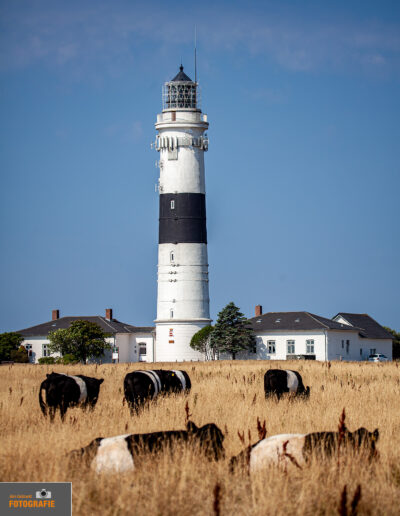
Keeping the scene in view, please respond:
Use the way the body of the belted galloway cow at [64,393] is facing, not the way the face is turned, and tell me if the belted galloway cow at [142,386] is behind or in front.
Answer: in front

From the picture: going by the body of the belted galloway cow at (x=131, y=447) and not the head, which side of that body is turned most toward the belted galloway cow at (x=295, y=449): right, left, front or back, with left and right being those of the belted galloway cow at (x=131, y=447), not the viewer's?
front

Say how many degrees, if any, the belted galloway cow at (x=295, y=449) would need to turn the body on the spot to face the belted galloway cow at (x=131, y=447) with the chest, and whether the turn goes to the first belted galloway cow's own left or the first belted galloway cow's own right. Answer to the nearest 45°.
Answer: approximately 180°

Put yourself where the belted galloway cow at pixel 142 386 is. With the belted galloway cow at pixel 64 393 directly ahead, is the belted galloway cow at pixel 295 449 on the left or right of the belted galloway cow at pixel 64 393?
left

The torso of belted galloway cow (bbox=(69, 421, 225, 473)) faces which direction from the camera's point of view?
to the viewer's right

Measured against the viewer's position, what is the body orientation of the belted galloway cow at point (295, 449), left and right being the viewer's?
facing to the right of the viewer

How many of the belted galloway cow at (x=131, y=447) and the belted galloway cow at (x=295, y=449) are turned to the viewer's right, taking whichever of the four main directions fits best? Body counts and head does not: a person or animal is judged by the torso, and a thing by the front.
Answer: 2
